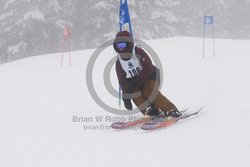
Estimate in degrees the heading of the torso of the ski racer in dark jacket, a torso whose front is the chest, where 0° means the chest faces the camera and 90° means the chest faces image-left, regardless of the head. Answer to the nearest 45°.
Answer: approximately 45°
